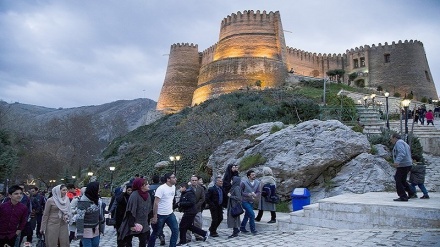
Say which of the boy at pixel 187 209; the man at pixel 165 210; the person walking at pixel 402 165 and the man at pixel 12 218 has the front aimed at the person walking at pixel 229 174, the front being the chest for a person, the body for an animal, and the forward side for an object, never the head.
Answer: the person walking at pixel 402 165

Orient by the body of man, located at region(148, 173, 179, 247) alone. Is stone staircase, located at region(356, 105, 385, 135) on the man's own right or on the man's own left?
on the man's own left

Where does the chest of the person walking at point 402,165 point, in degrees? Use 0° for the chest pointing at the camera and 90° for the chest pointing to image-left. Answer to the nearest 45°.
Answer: approximately 90°

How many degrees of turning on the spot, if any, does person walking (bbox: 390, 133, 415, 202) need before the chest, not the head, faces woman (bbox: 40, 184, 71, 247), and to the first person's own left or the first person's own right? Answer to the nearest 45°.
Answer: approximately 45° to the first person's own left

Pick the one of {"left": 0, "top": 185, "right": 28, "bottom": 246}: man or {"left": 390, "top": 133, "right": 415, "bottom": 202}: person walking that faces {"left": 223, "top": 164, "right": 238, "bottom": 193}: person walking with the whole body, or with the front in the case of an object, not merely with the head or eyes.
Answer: {"left": 390, "top": 133, "right": 415, "bottom": 202}: person walking

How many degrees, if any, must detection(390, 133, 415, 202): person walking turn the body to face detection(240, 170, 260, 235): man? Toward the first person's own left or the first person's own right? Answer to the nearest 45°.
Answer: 0° — they already face them

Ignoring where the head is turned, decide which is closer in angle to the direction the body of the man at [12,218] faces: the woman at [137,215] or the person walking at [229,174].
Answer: the woman

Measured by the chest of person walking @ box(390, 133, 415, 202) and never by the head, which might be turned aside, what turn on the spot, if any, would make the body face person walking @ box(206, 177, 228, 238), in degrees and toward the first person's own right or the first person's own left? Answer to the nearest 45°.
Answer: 0° — they already face them

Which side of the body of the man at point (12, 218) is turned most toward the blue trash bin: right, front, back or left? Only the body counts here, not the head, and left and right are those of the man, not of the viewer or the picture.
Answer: left
